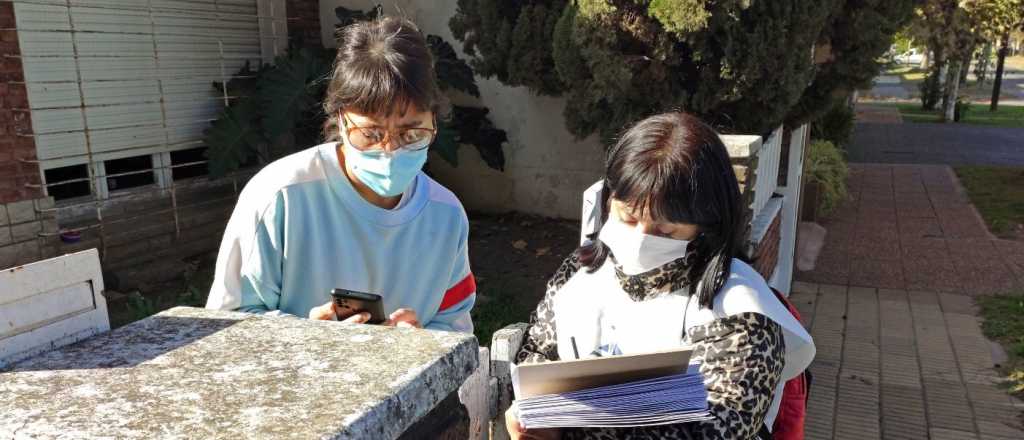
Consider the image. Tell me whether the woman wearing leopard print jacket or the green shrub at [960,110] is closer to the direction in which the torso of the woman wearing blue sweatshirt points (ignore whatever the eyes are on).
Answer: the woman wearing leopard print jacket

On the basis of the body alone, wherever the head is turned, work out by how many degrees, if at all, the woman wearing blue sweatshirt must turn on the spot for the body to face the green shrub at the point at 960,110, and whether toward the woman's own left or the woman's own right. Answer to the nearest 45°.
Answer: approximately 90° to the woman's own left

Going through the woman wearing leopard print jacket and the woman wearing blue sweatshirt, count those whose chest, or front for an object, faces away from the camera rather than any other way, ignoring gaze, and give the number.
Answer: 0

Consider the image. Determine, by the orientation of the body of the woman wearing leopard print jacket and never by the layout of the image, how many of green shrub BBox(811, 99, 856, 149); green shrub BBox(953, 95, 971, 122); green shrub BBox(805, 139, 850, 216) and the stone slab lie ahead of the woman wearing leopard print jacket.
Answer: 1

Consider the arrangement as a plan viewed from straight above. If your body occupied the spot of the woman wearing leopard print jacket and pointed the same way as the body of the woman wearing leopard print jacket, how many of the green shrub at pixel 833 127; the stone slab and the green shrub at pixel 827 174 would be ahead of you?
1

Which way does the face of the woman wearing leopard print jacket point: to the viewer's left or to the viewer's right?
to the viewer's left

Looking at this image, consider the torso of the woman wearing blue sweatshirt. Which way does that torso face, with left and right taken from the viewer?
facing the viewer and to the right of the viewer

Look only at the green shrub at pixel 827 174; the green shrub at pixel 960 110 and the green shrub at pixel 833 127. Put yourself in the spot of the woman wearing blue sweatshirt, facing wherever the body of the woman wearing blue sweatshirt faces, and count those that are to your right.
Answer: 0

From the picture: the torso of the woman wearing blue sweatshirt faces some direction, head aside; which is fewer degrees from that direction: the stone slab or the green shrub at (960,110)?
the stone slab

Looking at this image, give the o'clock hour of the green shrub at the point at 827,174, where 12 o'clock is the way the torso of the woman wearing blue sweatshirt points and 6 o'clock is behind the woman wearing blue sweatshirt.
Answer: The green shrub is roughly at 9 o'clock from the woman wearing blue sweatshirt.

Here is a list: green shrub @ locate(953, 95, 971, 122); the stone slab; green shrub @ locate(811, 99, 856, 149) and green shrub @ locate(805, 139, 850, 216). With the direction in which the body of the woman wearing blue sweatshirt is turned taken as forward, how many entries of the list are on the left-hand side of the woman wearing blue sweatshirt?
3

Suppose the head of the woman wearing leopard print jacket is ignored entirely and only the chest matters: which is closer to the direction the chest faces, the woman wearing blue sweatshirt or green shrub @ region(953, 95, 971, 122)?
the woman wearing blue sweatshirt

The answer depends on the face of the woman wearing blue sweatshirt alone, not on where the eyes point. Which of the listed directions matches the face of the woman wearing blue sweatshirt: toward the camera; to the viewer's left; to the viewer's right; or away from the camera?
toward the camera

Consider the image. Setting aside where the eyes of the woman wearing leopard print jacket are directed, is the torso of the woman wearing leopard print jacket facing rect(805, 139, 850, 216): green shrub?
no

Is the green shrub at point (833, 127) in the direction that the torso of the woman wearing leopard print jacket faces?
no

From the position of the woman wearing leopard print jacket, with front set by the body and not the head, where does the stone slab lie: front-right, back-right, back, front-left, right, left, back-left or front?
front
